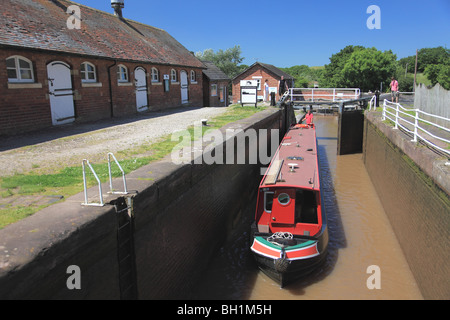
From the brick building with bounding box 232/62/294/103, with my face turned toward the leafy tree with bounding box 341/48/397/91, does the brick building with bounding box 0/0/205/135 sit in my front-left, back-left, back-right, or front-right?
back-right

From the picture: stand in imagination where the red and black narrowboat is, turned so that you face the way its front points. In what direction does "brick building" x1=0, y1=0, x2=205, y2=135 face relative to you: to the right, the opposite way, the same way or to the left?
to the left

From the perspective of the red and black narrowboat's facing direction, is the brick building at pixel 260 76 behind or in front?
behind

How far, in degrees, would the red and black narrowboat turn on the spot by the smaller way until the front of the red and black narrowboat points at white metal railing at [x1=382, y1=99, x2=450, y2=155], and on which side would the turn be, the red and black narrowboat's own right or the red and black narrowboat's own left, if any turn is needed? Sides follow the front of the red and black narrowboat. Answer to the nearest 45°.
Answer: approximately 135° to the red and black narrowboat's own left

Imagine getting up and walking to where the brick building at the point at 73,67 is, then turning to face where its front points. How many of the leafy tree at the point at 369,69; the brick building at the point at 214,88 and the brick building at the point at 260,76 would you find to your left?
3

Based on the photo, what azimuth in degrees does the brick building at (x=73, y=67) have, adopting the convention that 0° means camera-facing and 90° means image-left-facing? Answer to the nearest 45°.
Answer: approximately 315°

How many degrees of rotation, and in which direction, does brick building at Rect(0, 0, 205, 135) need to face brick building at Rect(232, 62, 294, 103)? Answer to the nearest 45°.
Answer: approximately 90° to its left
